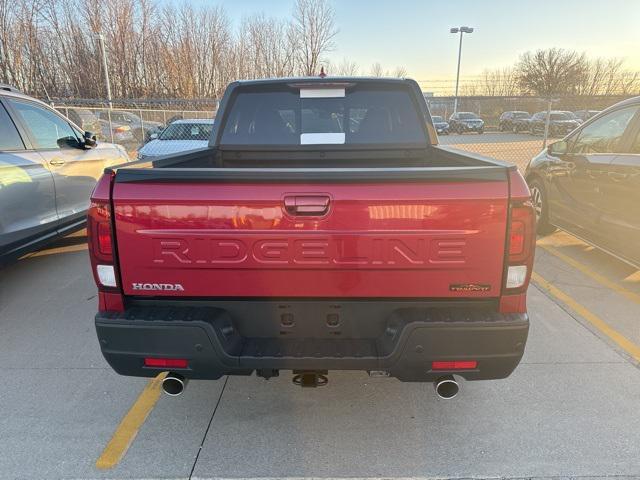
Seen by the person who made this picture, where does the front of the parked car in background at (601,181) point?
facing away from the viewer and to the left of the viewer

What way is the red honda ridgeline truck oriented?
away from the camera

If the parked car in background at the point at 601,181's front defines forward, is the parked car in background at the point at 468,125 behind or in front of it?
in front

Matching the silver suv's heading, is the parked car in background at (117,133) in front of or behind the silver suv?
in front

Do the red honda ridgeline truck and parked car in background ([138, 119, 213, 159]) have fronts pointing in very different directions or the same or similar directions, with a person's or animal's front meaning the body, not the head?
very different directions

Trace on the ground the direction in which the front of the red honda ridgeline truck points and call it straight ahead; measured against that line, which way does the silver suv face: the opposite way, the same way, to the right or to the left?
the same way

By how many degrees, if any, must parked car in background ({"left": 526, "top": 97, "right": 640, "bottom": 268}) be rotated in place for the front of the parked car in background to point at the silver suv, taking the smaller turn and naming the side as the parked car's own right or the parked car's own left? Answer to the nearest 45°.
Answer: approximately 90° to the parked car's own left

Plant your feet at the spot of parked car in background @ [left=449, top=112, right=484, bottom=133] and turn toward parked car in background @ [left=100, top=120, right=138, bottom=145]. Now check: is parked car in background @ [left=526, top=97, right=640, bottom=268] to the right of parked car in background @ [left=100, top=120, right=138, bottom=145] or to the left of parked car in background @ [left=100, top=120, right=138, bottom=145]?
left

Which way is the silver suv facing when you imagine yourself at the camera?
facing away from the viewer and to the right of the viewer

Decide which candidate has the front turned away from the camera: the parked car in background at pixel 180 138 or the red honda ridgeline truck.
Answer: the red honda ridgeline truck

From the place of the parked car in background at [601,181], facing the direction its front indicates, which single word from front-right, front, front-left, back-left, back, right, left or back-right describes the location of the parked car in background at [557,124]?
front-right

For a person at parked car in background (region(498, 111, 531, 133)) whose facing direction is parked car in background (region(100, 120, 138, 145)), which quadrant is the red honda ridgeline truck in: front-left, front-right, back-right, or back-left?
front-left

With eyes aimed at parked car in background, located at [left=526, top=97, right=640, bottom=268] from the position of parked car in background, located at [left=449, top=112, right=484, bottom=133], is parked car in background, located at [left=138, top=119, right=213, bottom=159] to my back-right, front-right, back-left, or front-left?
front-right

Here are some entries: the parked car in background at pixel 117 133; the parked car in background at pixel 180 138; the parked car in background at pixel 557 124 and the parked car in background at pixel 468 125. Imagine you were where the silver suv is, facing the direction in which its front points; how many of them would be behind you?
0

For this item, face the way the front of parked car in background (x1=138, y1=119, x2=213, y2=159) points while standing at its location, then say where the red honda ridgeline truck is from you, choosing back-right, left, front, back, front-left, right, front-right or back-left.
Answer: front-left

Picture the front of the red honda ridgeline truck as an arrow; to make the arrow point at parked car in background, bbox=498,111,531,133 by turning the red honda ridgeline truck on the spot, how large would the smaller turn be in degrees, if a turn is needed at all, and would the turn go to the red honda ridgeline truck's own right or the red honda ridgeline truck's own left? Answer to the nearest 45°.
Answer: approximately 45° to the red honda ridgeline truck's own right

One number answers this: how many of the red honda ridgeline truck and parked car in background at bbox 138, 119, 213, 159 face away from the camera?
1

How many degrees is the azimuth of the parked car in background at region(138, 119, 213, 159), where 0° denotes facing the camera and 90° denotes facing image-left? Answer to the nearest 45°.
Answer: approximately 45°
